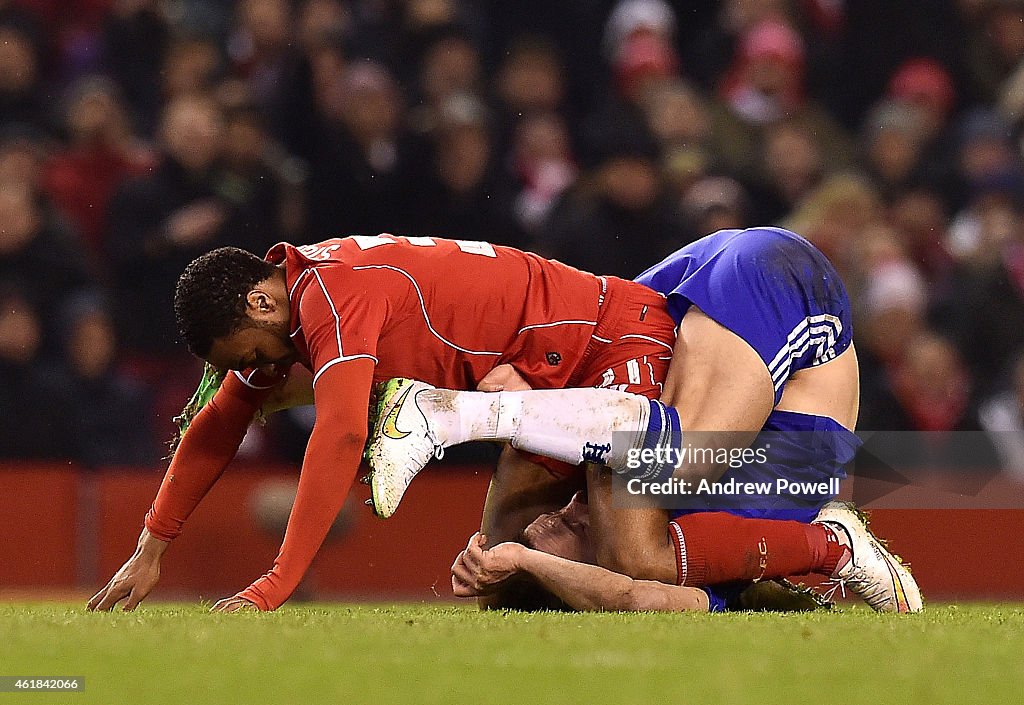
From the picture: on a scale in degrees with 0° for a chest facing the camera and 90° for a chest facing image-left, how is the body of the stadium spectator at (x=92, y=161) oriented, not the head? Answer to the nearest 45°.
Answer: approximately 0°

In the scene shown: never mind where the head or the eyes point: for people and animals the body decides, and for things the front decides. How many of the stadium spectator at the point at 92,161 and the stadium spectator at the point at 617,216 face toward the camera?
2

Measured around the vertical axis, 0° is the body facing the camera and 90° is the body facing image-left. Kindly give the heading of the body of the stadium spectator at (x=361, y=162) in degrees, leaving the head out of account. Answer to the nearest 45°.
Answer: approximately 0°

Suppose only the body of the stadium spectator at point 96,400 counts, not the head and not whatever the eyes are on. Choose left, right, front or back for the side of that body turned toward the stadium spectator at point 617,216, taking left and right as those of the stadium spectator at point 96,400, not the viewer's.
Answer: left

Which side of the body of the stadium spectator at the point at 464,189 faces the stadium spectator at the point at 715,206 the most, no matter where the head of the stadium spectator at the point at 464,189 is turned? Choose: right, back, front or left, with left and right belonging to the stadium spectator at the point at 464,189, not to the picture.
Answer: left

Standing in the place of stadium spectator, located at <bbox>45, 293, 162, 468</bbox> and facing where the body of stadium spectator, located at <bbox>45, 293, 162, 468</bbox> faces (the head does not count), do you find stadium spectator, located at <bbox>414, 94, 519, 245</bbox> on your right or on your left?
on your left

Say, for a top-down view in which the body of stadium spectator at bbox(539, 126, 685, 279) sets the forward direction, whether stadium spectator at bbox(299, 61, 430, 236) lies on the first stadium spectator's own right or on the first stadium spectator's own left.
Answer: on the first stadium spectator's own right
